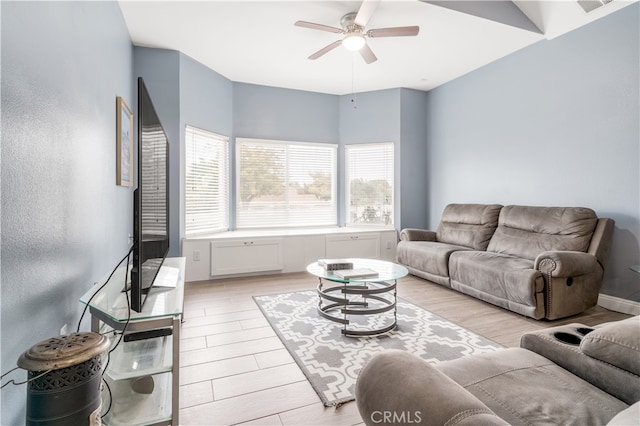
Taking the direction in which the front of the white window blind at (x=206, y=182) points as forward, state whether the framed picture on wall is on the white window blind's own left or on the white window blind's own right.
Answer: on the white window blind's own right

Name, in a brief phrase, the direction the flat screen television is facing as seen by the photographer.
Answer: facing to the right of the viewer

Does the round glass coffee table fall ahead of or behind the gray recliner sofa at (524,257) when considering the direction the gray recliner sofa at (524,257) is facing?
ahead

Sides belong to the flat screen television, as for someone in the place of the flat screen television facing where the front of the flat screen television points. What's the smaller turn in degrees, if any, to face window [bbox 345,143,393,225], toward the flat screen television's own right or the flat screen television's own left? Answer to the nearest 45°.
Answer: approximately 45° to the flat screen television's own left

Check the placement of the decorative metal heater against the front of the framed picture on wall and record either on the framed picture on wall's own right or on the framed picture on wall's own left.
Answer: on the framed picture on wall's own right

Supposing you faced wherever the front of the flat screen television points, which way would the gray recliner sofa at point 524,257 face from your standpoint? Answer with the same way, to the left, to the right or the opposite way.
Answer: the opposite way

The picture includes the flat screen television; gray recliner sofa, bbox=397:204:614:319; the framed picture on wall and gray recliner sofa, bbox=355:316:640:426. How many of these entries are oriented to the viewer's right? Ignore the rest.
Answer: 2

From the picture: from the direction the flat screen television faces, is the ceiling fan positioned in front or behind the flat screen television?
in front

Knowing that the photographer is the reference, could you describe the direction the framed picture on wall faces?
facing to the right of the viewer

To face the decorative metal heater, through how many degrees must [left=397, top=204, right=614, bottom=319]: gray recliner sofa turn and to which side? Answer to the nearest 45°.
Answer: approximately 45° to its left

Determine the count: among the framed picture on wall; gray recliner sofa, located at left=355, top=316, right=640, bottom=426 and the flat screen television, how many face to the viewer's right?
2

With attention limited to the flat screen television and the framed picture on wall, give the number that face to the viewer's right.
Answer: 2

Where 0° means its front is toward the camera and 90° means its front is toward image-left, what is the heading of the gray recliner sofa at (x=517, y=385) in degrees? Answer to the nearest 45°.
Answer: approximately 135°

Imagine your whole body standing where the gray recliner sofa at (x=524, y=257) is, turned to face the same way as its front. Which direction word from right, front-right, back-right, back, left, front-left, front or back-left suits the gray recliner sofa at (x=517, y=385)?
front-left

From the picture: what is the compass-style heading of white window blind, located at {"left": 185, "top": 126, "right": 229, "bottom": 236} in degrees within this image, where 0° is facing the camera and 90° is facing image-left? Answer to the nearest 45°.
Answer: approximately 315°

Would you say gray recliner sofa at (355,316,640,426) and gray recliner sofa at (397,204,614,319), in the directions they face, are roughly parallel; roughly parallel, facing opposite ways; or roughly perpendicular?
roughly perpendicular
